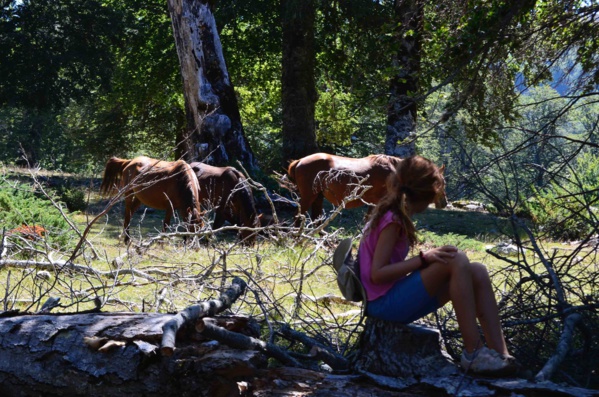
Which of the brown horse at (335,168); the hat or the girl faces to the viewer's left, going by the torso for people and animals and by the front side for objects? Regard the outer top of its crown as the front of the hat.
the hat

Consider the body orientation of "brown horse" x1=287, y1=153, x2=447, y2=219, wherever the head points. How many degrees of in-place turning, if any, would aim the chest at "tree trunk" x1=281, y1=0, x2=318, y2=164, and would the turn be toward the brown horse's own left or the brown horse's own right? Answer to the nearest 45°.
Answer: approximately 90° to the brown horse's own left

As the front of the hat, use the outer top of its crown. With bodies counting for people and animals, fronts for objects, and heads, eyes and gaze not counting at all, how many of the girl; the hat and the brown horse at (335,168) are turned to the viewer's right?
2

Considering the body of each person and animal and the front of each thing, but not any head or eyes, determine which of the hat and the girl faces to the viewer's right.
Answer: the girl

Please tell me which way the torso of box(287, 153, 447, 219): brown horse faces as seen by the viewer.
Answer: to the viewer's right

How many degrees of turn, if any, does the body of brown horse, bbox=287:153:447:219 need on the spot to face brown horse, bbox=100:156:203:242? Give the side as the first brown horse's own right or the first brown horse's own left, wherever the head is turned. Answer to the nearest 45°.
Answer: approximately 135° to the first brown horse's own right

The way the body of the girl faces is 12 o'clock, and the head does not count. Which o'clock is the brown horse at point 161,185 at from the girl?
The brown horse is roughly at 8 o'clock from the girl.

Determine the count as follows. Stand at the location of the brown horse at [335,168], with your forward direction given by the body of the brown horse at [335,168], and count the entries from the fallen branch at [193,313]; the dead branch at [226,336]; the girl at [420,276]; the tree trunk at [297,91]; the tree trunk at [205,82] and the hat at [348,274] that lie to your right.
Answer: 4

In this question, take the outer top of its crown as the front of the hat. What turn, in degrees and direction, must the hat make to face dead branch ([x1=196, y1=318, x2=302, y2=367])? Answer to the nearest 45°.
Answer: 0° — it already faces it

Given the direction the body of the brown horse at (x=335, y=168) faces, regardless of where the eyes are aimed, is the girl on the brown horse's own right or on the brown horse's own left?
on the brown horse's own right
